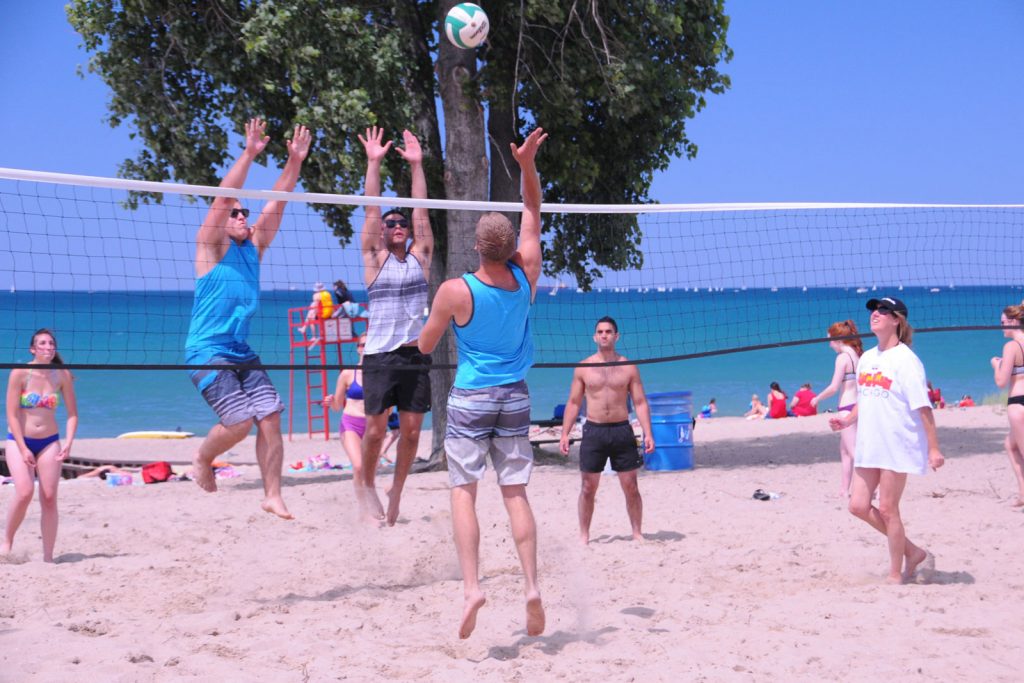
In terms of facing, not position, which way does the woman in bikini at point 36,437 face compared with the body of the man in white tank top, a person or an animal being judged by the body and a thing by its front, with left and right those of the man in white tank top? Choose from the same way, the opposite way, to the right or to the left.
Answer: the same way

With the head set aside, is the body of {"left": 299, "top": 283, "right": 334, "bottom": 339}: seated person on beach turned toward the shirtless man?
no

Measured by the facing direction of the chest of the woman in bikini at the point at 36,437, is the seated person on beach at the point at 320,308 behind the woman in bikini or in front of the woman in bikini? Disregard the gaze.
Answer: behind

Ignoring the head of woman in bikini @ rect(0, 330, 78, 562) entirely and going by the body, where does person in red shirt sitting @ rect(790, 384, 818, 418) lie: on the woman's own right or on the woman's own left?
on the woman's own left

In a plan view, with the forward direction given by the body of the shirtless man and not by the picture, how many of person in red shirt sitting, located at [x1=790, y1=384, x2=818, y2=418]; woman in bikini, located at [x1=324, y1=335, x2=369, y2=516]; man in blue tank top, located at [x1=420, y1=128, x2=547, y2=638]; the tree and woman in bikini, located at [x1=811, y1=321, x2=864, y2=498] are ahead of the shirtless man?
1

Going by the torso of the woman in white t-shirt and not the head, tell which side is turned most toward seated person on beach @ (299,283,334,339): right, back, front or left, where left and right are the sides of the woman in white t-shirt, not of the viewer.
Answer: right

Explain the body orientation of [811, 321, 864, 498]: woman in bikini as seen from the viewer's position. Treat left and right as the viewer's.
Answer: facing to the left of the viewer

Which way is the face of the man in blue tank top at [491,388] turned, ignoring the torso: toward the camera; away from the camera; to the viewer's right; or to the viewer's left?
away from the camera

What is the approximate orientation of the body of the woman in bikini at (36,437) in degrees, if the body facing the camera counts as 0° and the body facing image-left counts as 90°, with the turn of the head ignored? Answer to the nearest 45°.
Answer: approximately 0°

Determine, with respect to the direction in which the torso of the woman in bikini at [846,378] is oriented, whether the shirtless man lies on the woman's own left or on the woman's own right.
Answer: on the woman's own left

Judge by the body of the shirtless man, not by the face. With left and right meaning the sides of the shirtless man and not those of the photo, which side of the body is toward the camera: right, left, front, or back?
front

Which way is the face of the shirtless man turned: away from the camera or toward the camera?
toward the camera

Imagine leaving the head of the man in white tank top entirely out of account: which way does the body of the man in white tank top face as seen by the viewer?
toward the camera
